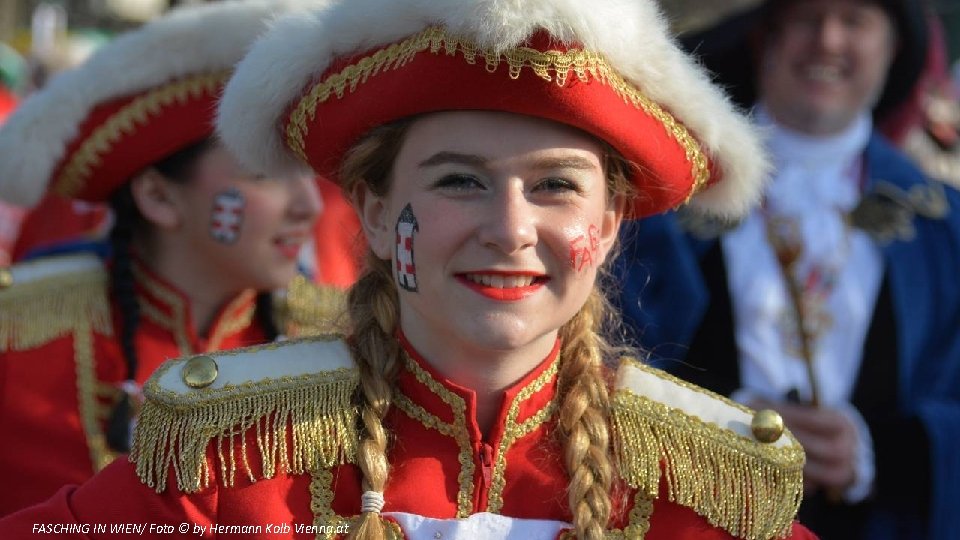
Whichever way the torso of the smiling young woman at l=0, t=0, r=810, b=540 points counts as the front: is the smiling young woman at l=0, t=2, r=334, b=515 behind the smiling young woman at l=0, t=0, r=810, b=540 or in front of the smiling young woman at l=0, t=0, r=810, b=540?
behind

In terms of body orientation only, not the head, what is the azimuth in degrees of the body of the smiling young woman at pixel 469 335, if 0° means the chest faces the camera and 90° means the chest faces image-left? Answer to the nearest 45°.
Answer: approximately 0°

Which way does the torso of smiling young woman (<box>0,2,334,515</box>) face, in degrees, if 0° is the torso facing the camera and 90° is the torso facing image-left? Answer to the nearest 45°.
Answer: approximately 315°

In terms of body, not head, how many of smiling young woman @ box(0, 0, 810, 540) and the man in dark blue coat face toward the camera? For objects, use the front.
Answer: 2

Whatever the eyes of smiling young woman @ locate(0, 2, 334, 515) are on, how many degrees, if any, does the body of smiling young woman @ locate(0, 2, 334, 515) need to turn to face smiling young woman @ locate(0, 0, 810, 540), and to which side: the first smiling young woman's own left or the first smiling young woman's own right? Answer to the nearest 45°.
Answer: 0° — they already face them

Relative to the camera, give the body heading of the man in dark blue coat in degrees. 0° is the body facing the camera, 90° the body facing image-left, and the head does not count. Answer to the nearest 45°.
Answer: approximately 0°

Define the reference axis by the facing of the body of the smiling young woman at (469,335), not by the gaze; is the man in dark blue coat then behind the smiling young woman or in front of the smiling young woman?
behind

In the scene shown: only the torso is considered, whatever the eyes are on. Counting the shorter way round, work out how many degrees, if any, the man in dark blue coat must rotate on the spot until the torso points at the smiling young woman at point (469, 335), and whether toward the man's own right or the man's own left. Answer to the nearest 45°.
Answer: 0° — they already face them
